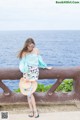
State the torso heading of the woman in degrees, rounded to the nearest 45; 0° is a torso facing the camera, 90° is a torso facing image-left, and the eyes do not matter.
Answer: approximately 0°

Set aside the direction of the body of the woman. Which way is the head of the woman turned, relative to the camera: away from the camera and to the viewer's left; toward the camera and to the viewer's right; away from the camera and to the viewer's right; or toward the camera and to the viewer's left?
toward the camera and to the viewer's right
